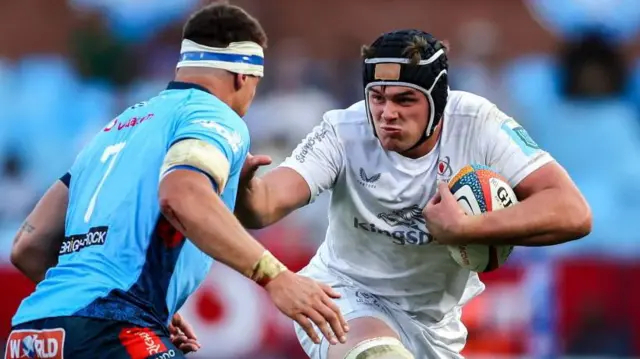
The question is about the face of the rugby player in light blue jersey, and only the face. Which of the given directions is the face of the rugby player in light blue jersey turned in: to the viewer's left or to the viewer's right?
to the viewer's right

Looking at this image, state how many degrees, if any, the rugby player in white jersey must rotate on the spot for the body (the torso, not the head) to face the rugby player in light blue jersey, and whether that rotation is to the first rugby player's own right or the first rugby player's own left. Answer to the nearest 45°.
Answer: approximately 45° to the first rugby player's own right

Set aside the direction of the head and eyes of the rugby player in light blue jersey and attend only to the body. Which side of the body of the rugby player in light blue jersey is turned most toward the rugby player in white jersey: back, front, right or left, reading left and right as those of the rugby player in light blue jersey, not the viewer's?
front

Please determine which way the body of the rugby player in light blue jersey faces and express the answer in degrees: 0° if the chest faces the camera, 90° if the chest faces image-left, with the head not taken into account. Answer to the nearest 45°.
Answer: approximately 225°

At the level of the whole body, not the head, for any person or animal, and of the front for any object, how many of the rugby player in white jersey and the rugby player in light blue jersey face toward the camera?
1

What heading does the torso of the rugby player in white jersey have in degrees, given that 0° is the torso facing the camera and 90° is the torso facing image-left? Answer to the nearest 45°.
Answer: approximately 0°
